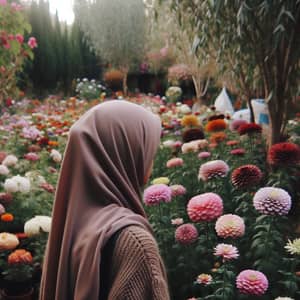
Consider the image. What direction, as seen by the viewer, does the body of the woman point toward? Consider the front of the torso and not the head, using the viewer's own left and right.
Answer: facing away from the viewer and to the right of the viewer

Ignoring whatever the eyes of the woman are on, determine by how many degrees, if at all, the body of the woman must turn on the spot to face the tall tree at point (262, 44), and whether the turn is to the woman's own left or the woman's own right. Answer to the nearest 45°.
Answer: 0° — they already face it

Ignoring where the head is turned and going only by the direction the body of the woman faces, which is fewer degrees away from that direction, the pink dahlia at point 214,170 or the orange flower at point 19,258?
the pink dahlia

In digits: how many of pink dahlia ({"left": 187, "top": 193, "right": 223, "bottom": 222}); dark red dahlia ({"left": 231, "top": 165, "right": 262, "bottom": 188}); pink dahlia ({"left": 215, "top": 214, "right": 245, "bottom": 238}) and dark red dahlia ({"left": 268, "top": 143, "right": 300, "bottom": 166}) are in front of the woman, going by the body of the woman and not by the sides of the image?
4

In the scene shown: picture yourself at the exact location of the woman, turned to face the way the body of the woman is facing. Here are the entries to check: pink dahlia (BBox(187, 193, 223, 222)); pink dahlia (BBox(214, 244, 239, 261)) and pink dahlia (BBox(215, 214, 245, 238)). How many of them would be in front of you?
3

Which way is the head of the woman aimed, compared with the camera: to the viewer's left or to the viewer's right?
to the viewer's right
